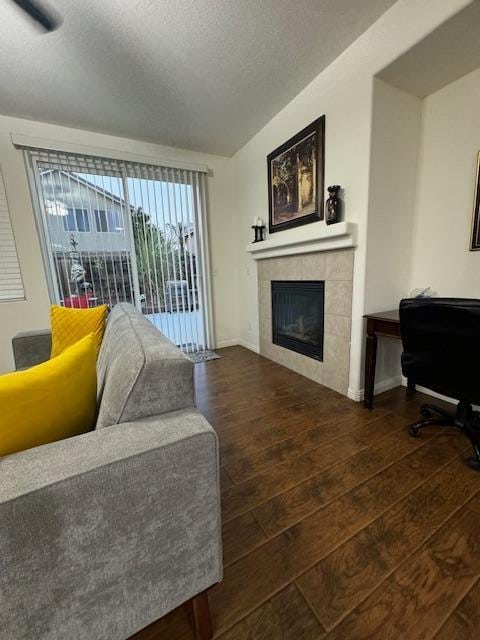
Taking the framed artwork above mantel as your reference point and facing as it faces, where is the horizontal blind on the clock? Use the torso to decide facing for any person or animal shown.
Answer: The horizontal blind is roughly at 1 o'clock from the framed artwork above mantel.

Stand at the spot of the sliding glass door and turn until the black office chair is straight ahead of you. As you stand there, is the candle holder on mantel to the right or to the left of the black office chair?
left

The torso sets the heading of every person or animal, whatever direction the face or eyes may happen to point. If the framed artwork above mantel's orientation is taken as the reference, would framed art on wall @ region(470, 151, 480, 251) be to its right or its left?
on its left

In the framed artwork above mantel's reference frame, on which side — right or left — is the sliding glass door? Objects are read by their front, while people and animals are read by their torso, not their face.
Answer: on its right

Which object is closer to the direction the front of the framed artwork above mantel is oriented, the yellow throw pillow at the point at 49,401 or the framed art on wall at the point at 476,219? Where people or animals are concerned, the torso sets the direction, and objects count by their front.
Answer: the yellow throw pillow

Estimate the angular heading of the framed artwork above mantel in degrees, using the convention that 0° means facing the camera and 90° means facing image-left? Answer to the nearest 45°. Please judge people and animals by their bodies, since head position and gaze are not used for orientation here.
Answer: approximately 45°

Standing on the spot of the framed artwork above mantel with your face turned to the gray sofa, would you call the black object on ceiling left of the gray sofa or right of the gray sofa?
right

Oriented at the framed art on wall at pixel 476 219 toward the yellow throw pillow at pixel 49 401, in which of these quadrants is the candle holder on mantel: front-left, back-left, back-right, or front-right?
front-right

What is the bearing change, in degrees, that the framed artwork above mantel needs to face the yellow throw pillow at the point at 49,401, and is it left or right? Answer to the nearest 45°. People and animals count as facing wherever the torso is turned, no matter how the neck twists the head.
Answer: approximately 45° to its left

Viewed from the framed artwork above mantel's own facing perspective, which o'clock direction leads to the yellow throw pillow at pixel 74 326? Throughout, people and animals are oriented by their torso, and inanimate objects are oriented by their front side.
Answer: The yellow throw pillow is roughly at 12 o'clock from the framed artwork above mantel.

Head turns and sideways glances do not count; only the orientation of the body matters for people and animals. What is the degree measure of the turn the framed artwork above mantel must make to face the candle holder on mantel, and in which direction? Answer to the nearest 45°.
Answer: approximately 90° to its right

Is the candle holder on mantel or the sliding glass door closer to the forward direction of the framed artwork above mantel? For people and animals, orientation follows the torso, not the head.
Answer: the sliding glass door

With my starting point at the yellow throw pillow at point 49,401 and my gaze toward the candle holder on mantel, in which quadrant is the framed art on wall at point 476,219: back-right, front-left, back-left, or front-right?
front-right

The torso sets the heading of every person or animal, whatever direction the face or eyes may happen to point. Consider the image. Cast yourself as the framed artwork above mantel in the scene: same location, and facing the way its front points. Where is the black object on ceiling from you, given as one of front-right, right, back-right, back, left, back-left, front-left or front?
front

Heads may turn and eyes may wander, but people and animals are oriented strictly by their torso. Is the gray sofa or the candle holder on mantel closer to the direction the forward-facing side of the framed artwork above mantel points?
the gray sofa
